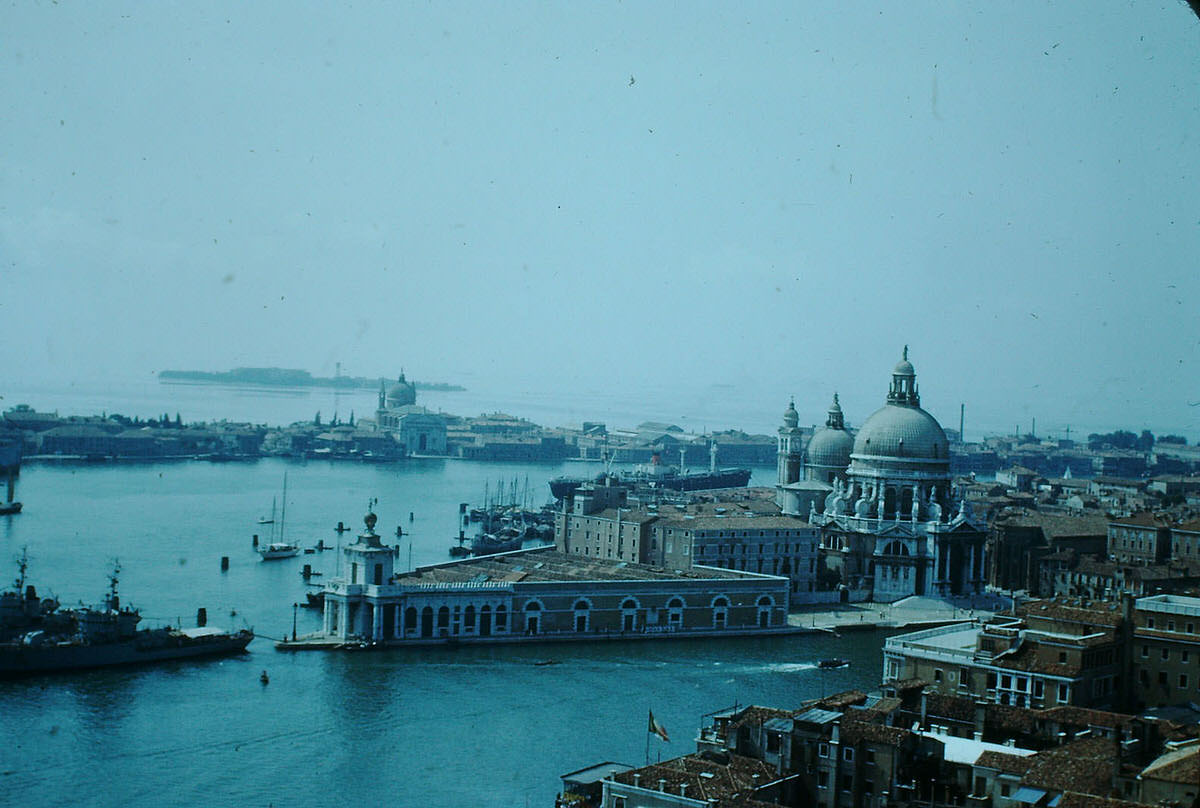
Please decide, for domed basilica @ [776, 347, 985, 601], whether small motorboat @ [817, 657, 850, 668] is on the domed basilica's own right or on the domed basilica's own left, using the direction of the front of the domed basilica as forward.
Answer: on the domed basilica's own right

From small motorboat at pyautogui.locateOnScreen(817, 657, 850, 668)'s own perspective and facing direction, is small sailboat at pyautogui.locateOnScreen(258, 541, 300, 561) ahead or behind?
behind

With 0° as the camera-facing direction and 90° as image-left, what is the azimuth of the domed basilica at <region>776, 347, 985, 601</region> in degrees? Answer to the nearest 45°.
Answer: approximately 315°

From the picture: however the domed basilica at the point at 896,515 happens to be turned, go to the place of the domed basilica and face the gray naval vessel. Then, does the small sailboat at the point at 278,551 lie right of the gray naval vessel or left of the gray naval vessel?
right

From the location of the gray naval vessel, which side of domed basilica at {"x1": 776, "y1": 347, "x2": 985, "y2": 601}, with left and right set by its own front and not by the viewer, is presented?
right

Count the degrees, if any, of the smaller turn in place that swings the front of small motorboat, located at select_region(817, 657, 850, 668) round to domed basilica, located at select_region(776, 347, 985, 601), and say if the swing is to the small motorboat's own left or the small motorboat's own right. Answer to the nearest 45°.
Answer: approximately 90° to the small motorboat's own left

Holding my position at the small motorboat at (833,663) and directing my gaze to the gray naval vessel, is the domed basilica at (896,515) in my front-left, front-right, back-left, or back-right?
back-right

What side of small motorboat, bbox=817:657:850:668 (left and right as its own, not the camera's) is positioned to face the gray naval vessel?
back

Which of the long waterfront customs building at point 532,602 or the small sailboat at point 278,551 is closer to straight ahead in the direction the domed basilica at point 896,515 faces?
the long waterfront customs building

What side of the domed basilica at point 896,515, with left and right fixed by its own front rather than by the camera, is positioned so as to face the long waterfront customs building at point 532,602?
right

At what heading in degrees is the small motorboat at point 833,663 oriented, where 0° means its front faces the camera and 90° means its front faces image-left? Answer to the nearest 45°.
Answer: approximately 270°

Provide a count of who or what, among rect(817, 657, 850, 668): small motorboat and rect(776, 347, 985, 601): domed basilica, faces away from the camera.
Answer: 0
